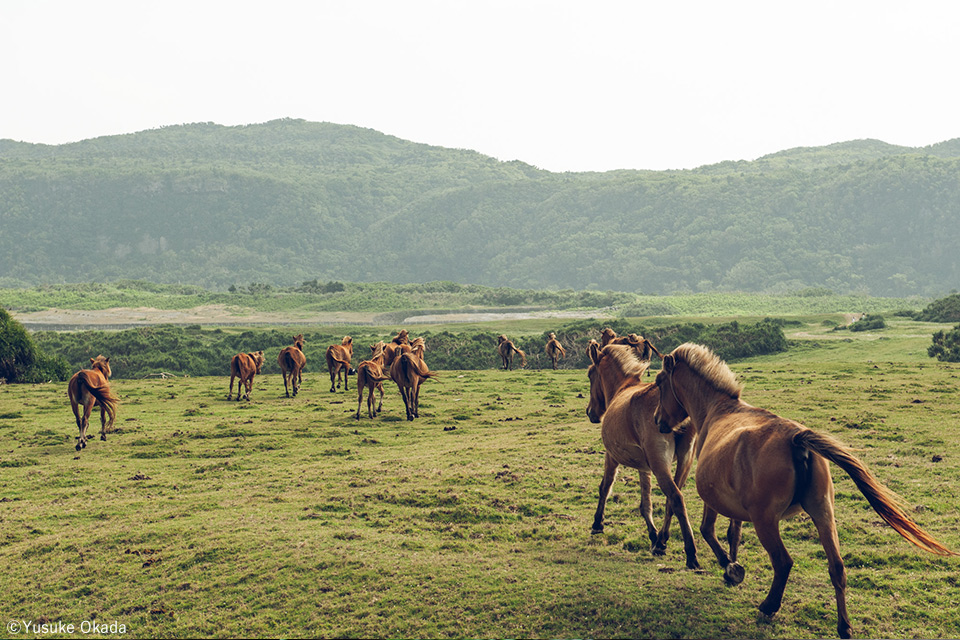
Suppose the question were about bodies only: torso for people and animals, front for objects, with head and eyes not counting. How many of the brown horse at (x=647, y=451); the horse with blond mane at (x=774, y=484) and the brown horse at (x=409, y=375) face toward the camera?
0

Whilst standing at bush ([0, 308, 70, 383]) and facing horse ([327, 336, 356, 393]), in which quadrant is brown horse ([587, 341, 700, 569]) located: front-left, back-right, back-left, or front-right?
front-right

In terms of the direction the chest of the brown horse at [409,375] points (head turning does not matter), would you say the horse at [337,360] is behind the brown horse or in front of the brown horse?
in front

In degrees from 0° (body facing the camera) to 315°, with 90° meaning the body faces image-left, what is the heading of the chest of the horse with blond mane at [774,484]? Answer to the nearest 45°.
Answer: approximately 135°

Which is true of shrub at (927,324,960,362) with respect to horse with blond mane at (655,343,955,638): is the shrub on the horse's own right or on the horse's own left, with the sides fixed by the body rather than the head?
on the horse's own right

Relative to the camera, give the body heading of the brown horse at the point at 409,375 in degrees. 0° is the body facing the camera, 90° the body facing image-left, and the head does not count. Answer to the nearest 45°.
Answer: approximately 180°

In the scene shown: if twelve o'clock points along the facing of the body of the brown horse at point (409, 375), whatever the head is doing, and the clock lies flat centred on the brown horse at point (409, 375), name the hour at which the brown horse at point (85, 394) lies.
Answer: the brown horse at point (85, 394) is roughly at 8 o'clock from the brown horse at point (409, 375).

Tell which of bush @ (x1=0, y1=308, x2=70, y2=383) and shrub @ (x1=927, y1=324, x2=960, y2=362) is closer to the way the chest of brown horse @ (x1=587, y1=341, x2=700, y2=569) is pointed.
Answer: the bush

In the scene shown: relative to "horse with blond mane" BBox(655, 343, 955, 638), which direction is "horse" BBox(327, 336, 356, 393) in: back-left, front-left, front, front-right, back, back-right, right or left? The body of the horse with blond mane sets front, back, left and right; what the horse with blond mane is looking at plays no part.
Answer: front

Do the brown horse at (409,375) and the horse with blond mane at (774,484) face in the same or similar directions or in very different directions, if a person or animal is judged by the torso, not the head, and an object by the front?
same or similar directions

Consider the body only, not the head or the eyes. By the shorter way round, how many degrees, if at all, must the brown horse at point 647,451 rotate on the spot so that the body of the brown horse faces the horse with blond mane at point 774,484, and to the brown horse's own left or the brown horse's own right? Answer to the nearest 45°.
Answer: approximately 180°

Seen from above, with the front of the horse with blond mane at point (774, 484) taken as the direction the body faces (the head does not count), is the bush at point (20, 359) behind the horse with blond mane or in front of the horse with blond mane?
in front

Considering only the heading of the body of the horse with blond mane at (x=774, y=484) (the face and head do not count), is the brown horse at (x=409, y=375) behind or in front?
in front
